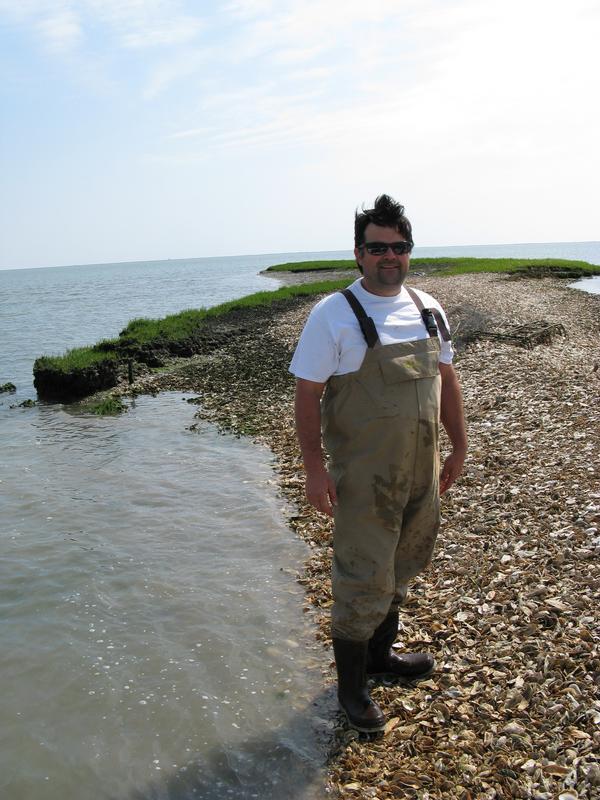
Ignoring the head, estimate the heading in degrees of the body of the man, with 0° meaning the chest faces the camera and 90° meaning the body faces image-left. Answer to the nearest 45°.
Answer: approximately 315°

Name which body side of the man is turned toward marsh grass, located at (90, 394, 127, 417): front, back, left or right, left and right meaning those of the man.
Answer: back
